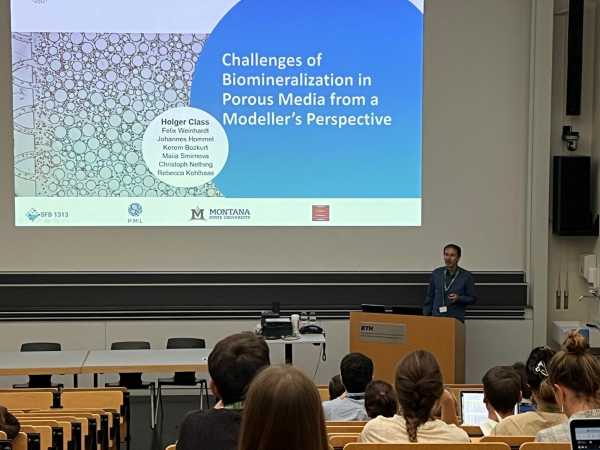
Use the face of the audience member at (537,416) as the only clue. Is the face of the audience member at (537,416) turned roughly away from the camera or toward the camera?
away from the camera

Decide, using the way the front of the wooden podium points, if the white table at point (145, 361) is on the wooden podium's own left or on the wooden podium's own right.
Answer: on the wooden podium's own right

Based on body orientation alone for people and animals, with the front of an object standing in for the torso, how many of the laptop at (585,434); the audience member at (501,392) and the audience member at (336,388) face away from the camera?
2

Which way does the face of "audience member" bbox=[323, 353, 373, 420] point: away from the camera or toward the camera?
away from the camera

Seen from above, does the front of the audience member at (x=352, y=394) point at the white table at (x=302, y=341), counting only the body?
yes

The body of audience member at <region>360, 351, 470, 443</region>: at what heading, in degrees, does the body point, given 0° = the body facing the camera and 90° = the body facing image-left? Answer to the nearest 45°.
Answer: approximately 180°

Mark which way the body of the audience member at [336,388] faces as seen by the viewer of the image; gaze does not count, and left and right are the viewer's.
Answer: facing away from the viewer

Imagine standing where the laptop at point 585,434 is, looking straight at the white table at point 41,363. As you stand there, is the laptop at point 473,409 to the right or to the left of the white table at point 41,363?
right

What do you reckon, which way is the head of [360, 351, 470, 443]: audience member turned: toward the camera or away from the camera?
away from the camera

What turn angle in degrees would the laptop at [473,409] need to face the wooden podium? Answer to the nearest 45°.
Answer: approximately 180°

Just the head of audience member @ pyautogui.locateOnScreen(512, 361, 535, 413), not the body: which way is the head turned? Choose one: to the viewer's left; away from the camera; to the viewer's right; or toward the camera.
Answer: away from the camera

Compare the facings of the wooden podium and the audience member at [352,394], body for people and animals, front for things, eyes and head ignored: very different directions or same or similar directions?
very different directions
